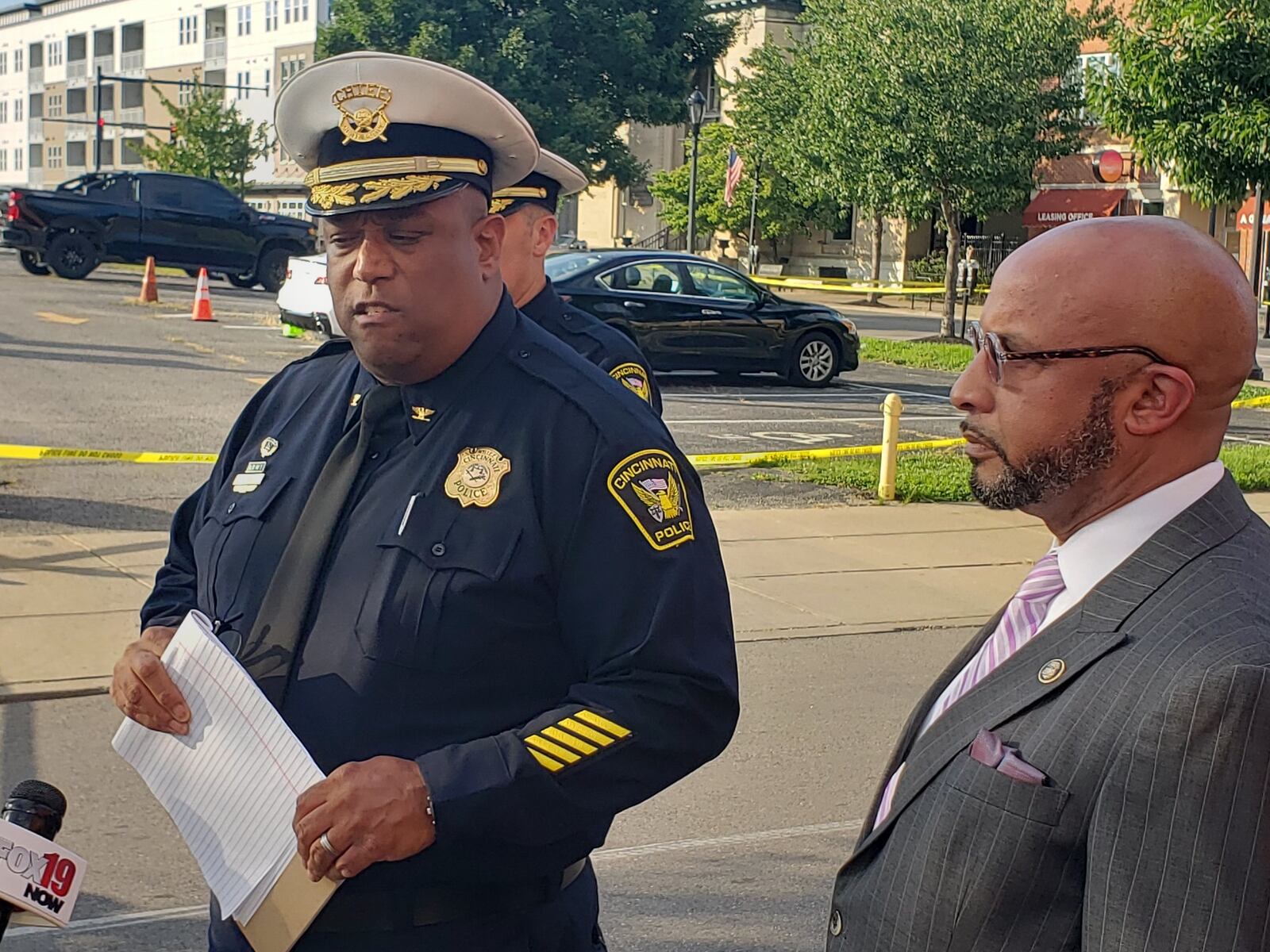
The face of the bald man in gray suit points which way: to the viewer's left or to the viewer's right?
to the viewer's left

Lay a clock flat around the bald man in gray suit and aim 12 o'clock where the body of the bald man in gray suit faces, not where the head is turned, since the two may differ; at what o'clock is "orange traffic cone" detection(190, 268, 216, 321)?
The orange traffic cone is roughly at 2 o'clock from the bald man in gray suit.

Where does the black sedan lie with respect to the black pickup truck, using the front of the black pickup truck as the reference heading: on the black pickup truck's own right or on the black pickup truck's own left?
on the black pickup truck's own right

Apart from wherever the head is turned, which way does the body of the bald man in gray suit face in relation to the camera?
to the viewer's left

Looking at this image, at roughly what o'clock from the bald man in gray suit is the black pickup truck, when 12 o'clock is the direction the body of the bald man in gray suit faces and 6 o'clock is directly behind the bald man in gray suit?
The black pickup truck is roughly at 2 o'clock from the bald man in gray suit.

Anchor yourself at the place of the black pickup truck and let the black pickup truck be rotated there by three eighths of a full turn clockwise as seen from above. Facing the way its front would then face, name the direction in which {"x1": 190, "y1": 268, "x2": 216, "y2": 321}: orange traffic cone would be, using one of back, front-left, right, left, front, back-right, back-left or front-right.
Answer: front-left

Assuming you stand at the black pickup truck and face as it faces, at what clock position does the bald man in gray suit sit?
The bald man in gray suit is roughly at 3 o'clock from the black pickup truck.

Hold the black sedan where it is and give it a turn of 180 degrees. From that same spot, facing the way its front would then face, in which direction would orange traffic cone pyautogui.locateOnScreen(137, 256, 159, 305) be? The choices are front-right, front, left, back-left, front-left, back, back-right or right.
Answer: front-right

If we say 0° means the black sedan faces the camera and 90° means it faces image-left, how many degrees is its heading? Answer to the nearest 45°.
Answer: approximately 270°

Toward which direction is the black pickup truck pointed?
to the viewer's right

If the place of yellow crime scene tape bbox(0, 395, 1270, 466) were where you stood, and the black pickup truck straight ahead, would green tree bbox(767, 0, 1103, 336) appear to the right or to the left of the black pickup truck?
right

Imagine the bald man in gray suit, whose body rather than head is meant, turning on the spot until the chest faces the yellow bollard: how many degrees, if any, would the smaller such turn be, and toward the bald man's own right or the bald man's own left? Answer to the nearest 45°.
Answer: approximately 90° to the bald man's own right

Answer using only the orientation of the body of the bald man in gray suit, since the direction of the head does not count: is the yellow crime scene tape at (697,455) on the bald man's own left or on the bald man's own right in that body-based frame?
on the bald man's own right

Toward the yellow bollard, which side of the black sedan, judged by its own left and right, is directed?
right

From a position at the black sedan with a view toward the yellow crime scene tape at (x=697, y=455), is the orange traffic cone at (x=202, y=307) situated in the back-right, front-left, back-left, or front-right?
back-right
